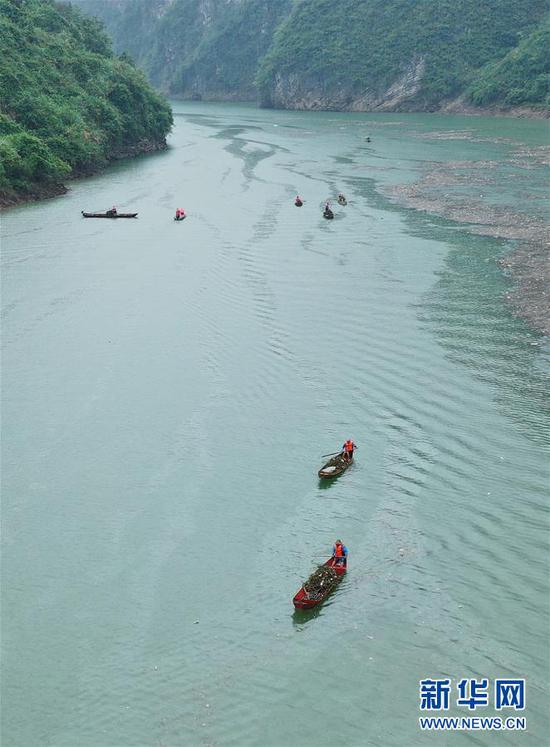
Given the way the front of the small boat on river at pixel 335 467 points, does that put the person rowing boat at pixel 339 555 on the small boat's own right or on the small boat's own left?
on the small boat's own left

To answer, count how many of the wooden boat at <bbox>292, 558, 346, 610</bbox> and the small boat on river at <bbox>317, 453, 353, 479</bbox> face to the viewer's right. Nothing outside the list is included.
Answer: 0

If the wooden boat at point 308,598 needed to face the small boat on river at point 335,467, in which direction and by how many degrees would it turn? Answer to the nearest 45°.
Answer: approximately 135° to its right

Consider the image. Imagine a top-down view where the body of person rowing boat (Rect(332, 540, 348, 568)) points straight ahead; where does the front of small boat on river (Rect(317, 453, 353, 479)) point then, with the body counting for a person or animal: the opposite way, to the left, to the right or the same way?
the same way

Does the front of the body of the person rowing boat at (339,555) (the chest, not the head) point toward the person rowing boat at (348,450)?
no

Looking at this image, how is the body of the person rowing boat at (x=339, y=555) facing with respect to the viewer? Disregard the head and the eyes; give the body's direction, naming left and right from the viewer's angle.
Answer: facing the viewer and to the left of the viewer

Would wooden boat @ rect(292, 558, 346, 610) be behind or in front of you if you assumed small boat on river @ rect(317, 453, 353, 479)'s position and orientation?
in front

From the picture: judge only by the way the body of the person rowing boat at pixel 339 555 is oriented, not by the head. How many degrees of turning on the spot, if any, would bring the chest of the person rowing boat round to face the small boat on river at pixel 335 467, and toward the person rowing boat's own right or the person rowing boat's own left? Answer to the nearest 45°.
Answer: approximately 135° to the person rowing boat's own right
